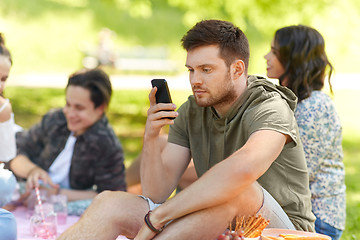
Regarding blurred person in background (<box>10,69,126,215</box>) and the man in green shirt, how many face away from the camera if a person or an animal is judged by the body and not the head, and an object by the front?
0

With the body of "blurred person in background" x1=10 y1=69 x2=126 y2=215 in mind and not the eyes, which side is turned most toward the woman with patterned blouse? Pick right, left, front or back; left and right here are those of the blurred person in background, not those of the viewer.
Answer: left

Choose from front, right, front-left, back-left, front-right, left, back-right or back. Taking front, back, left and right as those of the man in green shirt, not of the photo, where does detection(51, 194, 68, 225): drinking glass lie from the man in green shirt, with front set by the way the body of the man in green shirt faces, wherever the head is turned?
right

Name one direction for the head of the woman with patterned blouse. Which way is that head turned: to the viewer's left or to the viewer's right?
to the viewer's left

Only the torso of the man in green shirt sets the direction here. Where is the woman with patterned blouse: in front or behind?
behind

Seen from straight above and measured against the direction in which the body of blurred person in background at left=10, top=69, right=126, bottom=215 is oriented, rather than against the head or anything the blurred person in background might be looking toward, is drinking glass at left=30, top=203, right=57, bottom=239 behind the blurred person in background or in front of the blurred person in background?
in front

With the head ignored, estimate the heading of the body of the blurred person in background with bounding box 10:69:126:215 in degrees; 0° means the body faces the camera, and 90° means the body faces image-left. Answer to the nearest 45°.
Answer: approximately 45°

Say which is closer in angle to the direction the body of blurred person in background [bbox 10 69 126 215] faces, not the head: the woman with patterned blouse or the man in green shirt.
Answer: the man in green shirt

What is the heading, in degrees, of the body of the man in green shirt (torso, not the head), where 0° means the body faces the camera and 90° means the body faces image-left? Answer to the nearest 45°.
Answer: approximately 45°

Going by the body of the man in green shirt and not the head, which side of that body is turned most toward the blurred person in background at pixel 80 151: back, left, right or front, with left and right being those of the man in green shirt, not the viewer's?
right
